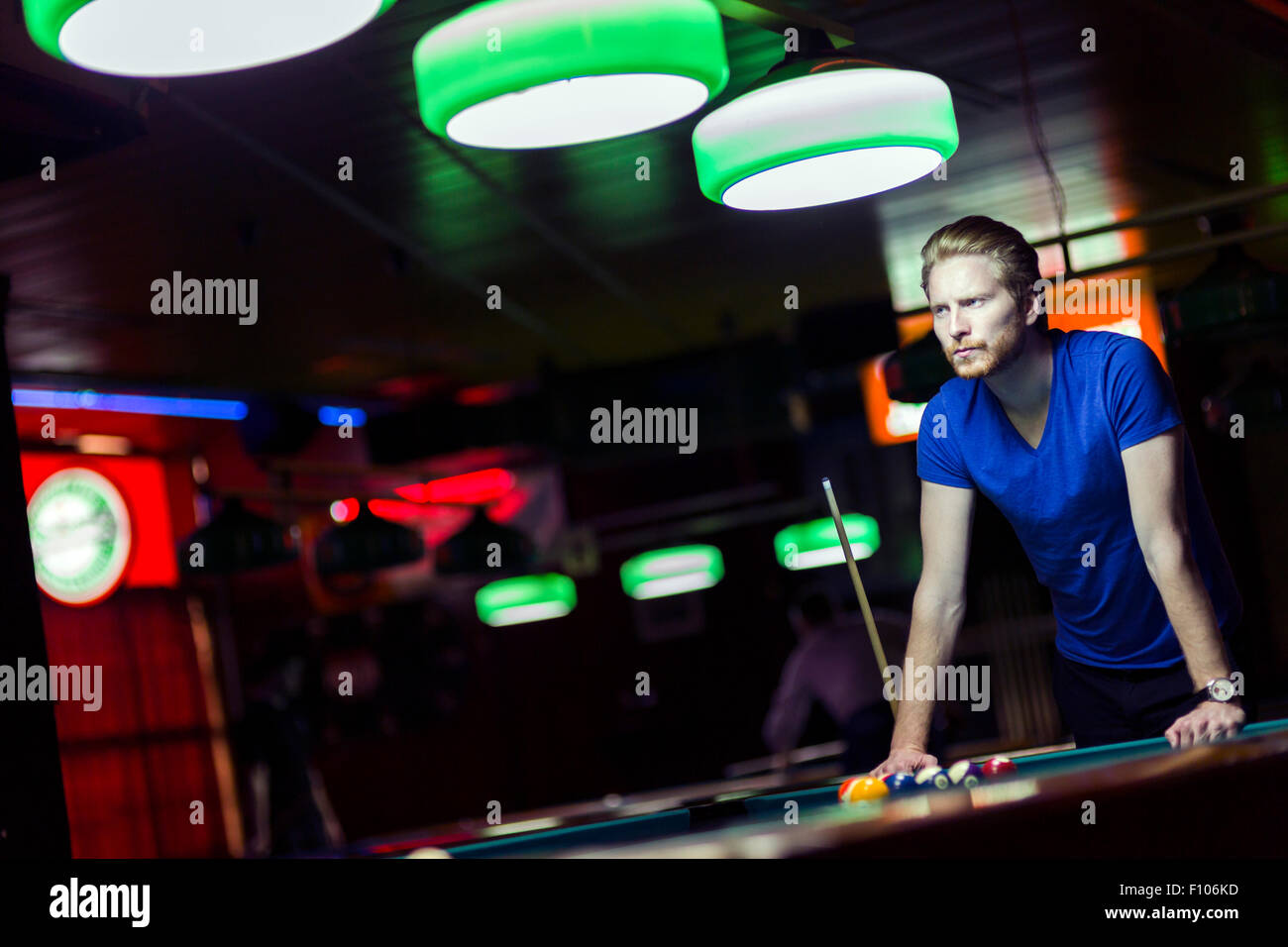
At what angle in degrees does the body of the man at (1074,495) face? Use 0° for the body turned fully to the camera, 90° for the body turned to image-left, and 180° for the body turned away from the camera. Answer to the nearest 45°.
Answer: approximately 45°

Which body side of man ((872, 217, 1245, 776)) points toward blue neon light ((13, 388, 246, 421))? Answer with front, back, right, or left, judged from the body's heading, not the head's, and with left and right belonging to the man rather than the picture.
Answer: right

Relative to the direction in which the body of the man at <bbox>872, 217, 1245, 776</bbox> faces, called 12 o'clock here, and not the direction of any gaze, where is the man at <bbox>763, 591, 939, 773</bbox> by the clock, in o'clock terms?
the man at <bbox>763, 591, 939, 773</bbox> is roughly at 4 o'clock from the man at <bbox>872, 217, 1245, 776</bbox>.

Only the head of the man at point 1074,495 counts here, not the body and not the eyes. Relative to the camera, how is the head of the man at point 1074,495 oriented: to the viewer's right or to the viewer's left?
to the viewer's left

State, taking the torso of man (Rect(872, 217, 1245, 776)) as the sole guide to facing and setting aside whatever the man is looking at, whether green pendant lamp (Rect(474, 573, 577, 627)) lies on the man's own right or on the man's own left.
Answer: on the man's own right

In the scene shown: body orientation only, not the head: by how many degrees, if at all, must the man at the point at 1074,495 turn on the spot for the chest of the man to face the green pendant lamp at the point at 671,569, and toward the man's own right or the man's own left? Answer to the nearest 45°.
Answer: approximately 135° to the man's own right

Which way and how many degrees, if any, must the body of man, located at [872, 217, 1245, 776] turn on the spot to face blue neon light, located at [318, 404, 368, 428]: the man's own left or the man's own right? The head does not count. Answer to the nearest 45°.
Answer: approximately 90° to the man's own right

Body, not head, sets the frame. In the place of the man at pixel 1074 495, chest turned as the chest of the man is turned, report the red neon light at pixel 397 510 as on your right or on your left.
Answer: on your right
